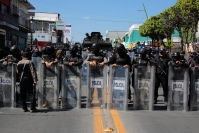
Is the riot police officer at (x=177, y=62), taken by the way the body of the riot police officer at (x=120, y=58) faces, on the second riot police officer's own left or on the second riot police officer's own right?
on the second riot police officer's own left

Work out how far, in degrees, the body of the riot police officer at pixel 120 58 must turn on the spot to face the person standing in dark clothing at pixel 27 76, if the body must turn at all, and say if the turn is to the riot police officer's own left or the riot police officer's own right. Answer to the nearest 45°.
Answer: approximately 45° to the riot police officer's own right

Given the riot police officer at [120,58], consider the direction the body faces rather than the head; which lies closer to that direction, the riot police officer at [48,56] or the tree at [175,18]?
the riot police officer

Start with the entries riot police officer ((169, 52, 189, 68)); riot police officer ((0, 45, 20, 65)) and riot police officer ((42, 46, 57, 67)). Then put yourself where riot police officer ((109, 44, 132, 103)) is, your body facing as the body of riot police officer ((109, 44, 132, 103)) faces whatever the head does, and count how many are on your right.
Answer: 2

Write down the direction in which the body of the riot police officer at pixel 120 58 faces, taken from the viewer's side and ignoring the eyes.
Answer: toward the camera
